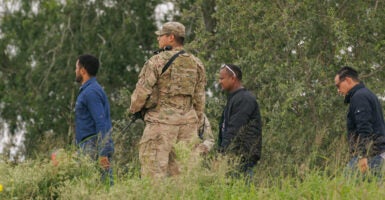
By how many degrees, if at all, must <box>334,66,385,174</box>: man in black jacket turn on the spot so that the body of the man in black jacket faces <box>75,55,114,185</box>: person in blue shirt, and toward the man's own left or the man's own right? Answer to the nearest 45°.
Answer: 0° — they already face them

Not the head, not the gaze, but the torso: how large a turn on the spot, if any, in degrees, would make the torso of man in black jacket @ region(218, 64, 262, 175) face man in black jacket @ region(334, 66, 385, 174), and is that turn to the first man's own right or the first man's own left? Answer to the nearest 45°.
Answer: approximately 180°

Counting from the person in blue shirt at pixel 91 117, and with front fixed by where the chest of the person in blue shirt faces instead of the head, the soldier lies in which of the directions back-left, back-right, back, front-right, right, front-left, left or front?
back

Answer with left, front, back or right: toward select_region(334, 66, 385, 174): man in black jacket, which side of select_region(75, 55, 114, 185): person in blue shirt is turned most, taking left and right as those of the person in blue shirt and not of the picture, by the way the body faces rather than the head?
back

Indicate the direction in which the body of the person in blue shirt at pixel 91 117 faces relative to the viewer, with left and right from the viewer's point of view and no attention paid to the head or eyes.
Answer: facing to the left of the viewer

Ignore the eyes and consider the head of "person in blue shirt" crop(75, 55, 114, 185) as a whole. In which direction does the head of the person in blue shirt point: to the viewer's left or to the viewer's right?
to the viewer's left

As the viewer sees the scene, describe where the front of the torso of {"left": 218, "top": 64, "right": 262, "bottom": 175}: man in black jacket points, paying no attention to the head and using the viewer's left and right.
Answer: facing to the left of the viewer

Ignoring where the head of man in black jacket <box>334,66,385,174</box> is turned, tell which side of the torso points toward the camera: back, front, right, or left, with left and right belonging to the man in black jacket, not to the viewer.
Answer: left

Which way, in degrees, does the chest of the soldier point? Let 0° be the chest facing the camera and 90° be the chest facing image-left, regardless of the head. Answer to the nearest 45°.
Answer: approximately 135°

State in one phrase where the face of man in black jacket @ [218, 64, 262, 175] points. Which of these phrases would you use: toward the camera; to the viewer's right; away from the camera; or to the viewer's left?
to the viewer's left

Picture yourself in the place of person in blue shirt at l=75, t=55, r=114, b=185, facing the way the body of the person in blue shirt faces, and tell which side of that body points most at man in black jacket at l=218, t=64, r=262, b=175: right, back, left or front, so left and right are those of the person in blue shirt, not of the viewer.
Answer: back
